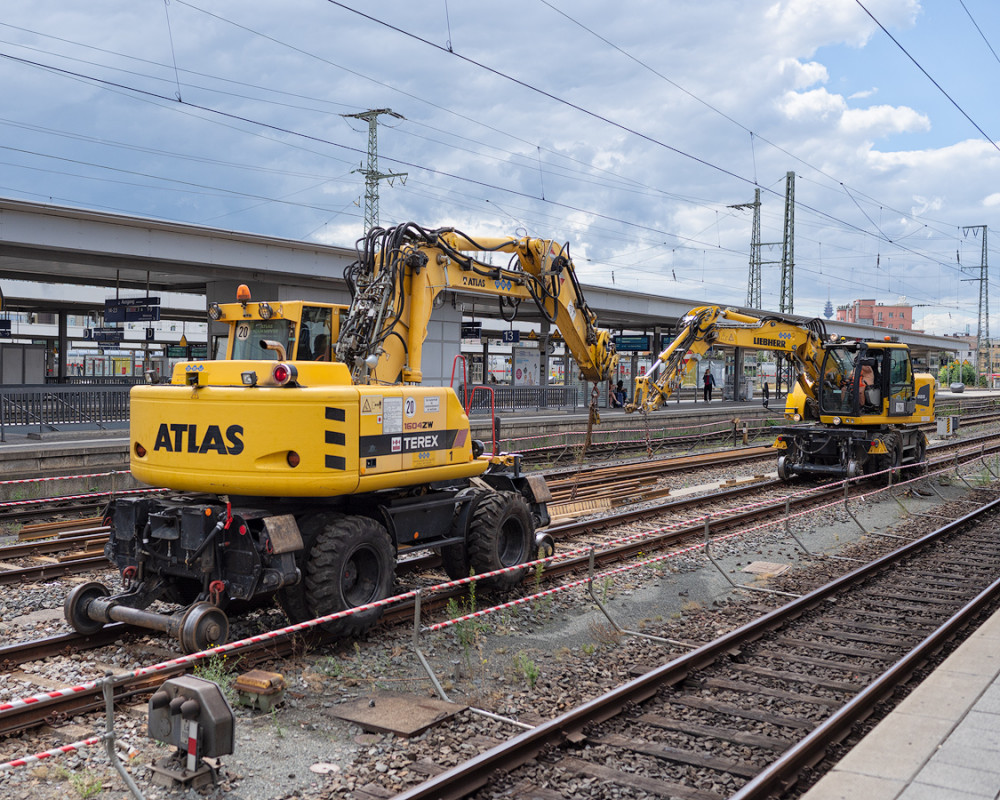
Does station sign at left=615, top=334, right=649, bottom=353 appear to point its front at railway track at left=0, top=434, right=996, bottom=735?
yes

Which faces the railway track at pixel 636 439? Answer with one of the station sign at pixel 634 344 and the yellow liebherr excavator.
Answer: the station sign

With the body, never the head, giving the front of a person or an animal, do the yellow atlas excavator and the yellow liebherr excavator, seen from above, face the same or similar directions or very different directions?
very different directions

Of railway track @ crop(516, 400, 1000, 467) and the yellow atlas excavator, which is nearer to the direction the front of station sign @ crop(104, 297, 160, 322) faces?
the yellow atlas excavator

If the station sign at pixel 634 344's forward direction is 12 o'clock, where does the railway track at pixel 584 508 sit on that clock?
The railway track is roughly at 12 o'clock from the station sign.

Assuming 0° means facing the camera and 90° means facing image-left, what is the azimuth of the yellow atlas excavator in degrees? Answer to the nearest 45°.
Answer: approximately 225°

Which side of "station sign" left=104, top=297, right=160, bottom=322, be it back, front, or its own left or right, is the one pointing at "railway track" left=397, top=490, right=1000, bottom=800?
front

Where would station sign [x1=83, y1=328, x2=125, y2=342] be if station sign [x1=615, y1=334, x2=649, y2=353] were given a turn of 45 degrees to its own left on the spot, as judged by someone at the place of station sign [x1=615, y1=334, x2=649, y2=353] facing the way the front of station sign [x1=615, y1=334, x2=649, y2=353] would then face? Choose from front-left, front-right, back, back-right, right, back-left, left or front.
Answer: right

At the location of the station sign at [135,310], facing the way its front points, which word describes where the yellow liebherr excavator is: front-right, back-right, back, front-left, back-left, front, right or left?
front-left

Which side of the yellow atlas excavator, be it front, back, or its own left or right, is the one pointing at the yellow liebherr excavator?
front
